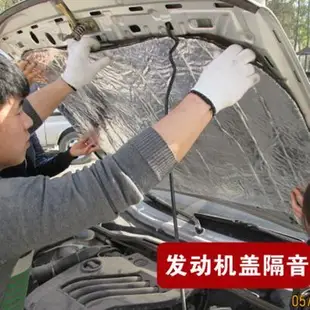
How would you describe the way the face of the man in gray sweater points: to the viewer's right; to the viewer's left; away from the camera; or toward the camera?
to the viewer's right

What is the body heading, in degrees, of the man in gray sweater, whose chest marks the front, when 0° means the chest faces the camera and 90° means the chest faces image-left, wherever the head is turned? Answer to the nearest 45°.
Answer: approximately 270°

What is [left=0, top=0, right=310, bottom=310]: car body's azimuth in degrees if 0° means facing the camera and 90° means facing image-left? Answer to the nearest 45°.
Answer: approximately 45°
